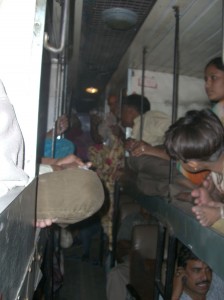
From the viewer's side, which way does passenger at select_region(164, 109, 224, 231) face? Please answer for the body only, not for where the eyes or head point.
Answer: to the viewer's left

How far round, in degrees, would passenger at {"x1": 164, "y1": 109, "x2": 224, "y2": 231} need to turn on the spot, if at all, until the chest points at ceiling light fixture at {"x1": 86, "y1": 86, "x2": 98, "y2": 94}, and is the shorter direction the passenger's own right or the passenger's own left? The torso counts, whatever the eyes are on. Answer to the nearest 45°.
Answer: approximately 45° to the passenger's own right

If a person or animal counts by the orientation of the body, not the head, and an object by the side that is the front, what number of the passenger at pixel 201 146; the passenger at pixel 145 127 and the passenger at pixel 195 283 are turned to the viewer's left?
2

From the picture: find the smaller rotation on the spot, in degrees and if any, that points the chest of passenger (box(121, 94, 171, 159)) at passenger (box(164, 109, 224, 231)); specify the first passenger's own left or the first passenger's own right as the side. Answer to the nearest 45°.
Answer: approximately 90° to the first passenger's own left

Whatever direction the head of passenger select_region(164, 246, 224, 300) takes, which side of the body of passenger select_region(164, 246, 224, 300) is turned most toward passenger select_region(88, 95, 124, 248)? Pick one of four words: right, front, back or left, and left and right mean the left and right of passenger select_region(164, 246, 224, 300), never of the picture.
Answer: back

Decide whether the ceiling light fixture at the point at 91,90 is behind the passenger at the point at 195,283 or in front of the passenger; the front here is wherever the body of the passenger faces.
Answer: behind

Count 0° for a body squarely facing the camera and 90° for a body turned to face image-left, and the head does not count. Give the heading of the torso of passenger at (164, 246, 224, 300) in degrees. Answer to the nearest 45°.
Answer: approximately 315°
